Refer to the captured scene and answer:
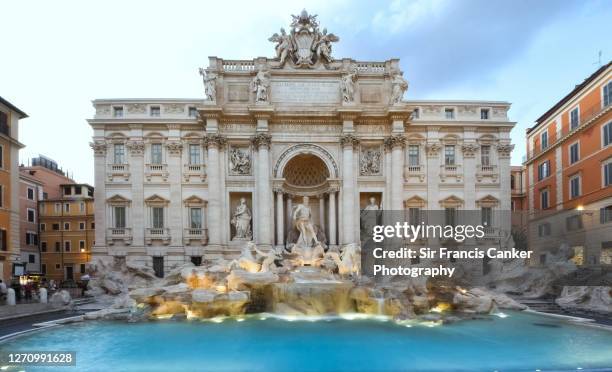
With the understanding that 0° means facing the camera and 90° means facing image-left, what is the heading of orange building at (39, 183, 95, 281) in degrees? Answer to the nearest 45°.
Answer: approximately 0°

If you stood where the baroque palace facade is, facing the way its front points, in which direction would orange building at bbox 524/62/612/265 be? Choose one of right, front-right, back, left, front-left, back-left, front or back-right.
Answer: left

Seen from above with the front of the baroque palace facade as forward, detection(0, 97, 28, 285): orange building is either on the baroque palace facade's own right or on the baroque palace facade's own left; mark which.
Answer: on the baroque palace facade's own right

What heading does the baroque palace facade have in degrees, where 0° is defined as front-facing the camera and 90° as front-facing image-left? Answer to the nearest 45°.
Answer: approximately 0°

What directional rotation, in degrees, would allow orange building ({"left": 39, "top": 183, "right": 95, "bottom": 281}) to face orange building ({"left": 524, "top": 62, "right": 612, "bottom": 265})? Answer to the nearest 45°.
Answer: approximately 45° to its left

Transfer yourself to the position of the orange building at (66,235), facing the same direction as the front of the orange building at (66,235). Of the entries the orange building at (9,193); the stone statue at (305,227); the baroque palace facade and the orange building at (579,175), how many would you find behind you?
0

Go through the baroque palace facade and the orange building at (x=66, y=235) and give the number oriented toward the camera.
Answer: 2
